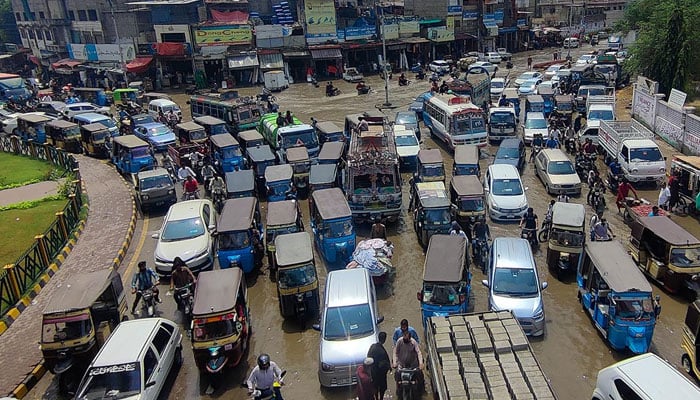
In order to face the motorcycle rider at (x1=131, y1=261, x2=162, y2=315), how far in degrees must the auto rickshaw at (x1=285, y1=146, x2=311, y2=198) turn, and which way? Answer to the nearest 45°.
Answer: approximately 45° to its right

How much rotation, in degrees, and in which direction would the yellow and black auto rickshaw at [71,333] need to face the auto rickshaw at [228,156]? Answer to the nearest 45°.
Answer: approximately 180°

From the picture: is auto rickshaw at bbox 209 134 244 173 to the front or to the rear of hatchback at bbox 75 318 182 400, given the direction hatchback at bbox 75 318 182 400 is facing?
to the rear

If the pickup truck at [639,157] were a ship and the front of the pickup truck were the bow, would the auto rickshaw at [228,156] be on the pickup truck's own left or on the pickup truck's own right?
on the pickup truck's own right

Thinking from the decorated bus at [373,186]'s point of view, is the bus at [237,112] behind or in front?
behind

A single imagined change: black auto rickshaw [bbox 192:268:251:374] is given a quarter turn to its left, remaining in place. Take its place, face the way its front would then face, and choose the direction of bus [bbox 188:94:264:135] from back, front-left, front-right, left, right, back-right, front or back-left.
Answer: left

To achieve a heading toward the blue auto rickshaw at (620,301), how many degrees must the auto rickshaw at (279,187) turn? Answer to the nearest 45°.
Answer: approximately 45° to its left

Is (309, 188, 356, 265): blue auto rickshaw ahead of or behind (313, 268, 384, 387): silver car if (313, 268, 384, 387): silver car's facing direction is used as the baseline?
behind

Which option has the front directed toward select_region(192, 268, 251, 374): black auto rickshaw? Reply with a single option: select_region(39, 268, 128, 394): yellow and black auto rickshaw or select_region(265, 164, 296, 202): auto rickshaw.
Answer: the auto rickshaw
